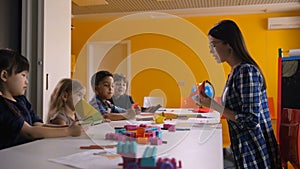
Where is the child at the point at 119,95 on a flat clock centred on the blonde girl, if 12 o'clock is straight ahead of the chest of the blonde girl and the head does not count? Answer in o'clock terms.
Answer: The child is roughly at 10 o'clock from the blonde girl.

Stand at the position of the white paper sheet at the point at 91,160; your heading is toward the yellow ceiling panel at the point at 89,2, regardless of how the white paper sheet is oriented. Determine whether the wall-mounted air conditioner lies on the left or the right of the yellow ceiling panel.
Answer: right

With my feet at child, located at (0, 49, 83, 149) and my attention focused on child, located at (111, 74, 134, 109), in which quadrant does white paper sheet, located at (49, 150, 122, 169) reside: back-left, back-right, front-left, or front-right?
back-right

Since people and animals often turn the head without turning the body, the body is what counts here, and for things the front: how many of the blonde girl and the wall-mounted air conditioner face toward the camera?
1

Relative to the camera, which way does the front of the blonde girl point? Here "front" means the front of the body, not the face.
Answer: to the viewer's right

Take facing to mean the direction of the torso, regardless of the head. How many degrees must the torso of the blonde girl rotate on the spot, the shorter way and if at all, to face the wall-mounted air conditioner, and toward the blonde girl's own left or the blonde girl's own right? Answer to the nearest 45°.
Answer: approximately 45° to the blonde girl's own left

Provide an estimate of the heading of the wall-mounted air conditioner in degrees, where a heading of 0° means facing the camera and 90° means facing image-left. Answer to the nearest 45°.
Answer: approximately 0°

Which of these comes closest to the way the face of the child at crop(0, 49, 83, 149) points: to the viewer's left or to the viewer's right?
to the viewer's right

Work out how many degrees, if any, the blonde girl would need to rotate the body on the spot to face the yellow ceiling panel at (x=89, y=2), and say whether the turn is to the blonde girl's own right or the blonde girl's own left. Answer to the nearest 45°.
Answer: approximately 90° to the blonde girl's own left

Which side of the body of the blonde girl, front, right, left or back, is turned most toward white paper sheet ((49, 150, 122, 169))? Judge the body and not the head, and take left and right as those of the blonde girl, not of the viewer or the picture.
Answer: right
